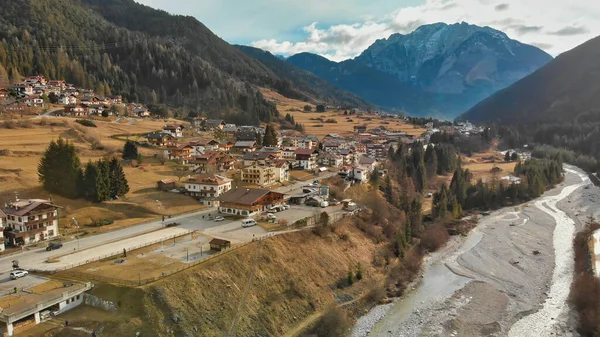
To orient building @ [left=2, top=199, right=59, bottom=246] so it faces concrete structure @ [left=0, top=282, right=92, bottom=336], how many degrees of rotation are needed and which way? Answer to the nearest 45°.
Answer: approximately 45° to its right

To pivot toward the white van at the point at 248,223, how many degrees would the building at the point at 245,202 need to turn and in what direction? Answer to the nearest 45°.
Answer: approximately 45° to its right

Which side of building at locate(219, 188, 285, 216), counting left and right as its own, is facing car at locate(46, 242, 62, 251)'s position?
right

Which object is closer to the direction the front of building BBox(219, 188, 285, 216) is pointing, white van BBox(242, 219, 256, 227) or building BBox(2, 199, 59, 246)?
the white van

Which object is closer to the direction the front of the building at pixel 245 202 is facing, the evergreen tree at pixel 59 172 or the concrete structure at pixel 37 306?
the concrete structure

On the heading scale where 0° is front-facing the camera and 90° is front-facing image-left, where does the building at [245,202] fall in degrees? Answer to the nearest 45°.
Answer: approximately 315°

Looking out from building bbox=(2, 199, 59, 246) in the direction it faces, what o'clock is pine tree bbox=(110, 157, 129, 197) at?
The pine tree is roughly at 9 o'clock from the building.

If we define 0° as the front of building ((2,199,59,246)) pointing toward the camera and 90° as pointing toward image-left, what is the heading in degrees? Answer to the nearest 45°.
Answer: approximately 315°

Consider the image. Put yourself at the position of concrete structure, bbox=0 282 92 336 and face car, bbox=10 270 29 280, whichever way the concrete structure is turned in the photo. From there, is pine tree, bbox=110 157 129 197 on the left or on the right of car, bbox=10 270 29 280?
right

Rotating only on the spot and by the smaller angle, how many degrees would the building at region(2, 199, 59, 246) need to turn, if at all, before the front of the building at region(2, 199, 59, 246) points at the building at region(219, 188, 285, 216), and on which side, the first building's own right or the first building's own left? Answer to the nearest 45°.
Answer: approximately 45° to the first building's own left
